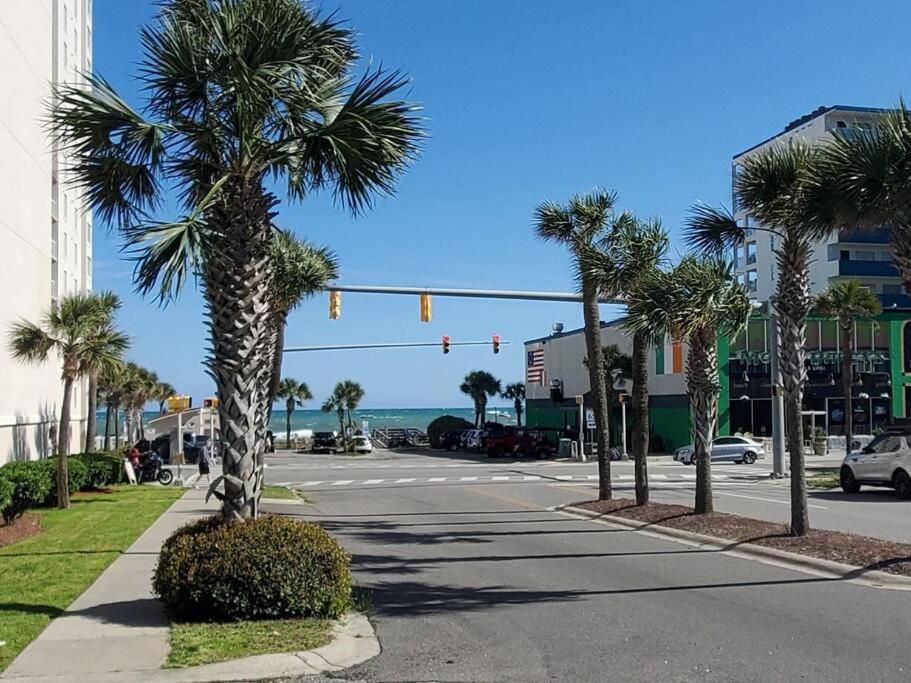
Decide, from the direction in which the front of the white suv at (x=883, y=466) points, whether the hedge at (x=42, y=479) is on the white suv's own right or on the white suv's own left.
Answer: on the white suv's own left

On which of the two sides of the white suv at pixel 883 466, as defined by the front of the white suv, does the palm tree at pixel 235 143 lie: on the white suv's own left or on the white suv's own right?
on the white suv's own left

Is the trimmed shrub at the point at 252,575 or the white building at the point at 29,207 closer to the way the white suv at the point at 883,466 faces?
the white building

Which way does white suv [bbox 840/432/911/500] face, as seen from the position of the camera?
facing away from the viewer and to the left of the viewer

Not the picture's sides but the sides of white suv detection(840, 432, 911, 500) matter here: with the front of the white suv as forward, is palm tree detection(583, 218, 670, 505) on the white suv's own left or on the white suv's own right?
on the white suv's own left
